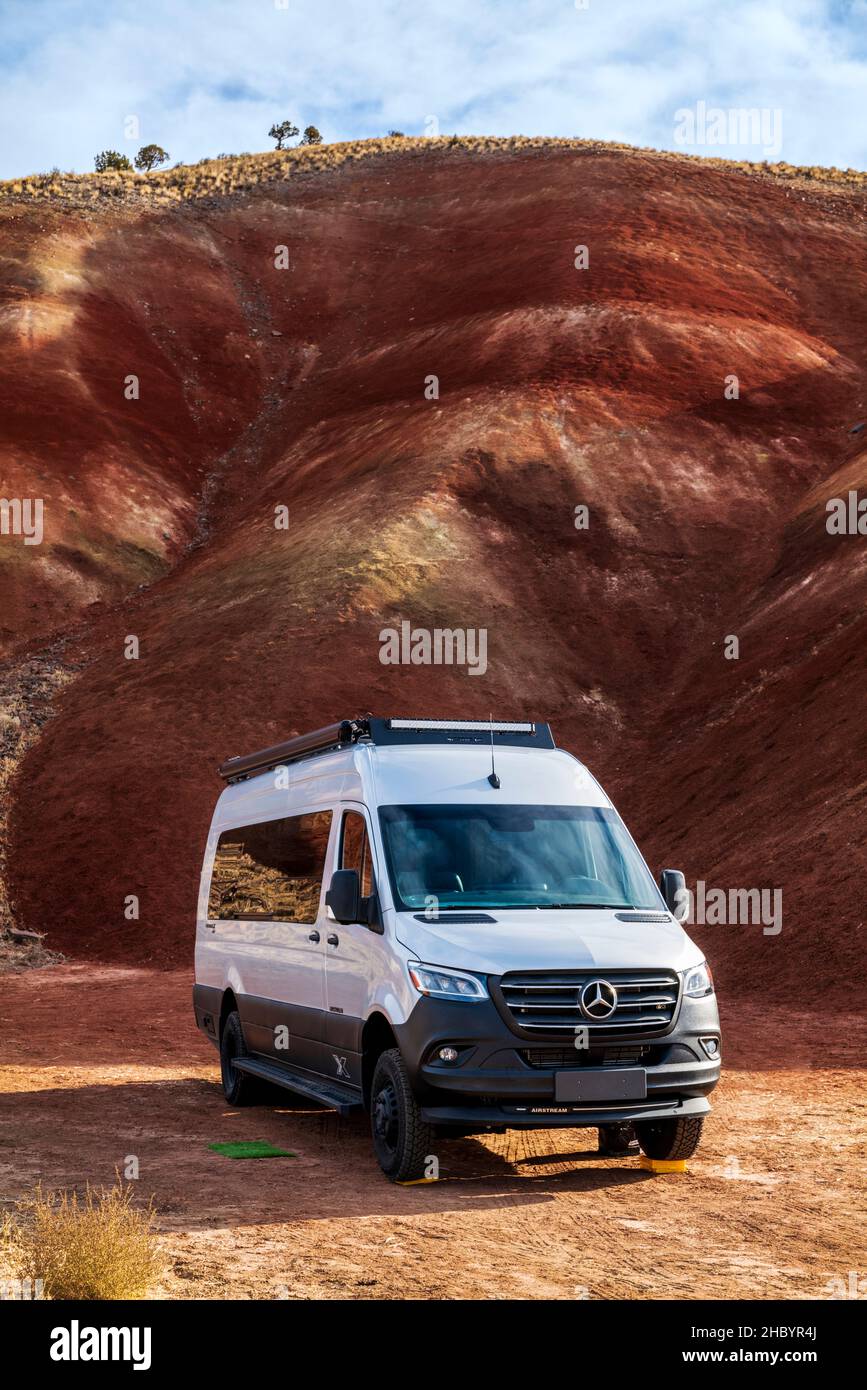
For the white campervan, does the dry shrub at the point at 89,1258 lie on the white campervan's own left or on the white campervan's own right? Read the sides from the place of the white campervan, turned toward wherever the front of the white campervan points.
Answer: on the white campervan's own right

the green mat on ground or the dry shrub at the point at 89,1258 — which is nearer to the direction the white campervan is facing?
the dry shrub

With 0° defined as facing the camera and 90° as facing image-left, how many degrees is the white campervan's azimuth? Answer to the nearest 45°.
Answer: approximately 315°
